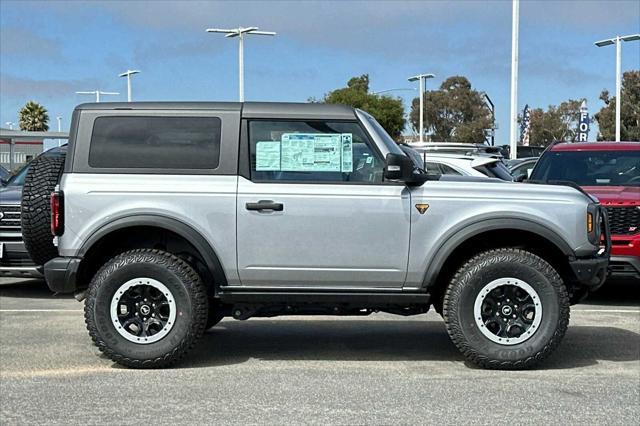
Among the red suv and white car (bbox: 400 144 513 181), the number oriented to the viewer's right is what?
0

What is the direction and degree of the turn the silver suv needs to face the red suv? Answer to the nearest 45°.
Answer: approximately 45° to its left

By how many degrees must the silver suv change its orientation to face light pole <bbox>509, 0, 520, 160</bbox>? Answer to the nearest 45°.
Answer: approximately 90° to its left

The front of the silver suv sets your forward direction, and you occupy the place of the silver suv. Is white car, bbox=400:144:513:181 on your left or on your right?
on your left

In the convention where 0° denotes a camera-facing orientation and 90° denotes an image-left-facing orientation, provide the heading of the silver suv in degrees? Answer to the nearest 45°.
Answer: approximately 270°

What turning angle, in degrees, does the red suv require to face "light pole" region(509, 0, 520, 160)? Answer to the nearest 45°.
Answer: approximately 180°

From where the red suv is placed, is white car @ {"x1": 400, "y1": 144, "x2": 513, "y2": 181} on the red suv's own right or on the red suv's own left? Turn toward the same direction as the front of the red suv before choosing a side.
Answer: on the red suv's own right

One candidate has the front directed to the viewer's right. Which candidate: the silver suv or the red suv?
the silver suv

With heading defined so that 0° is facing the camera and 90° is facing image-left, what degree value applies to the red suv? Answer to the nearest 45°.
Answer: approximately 0°
